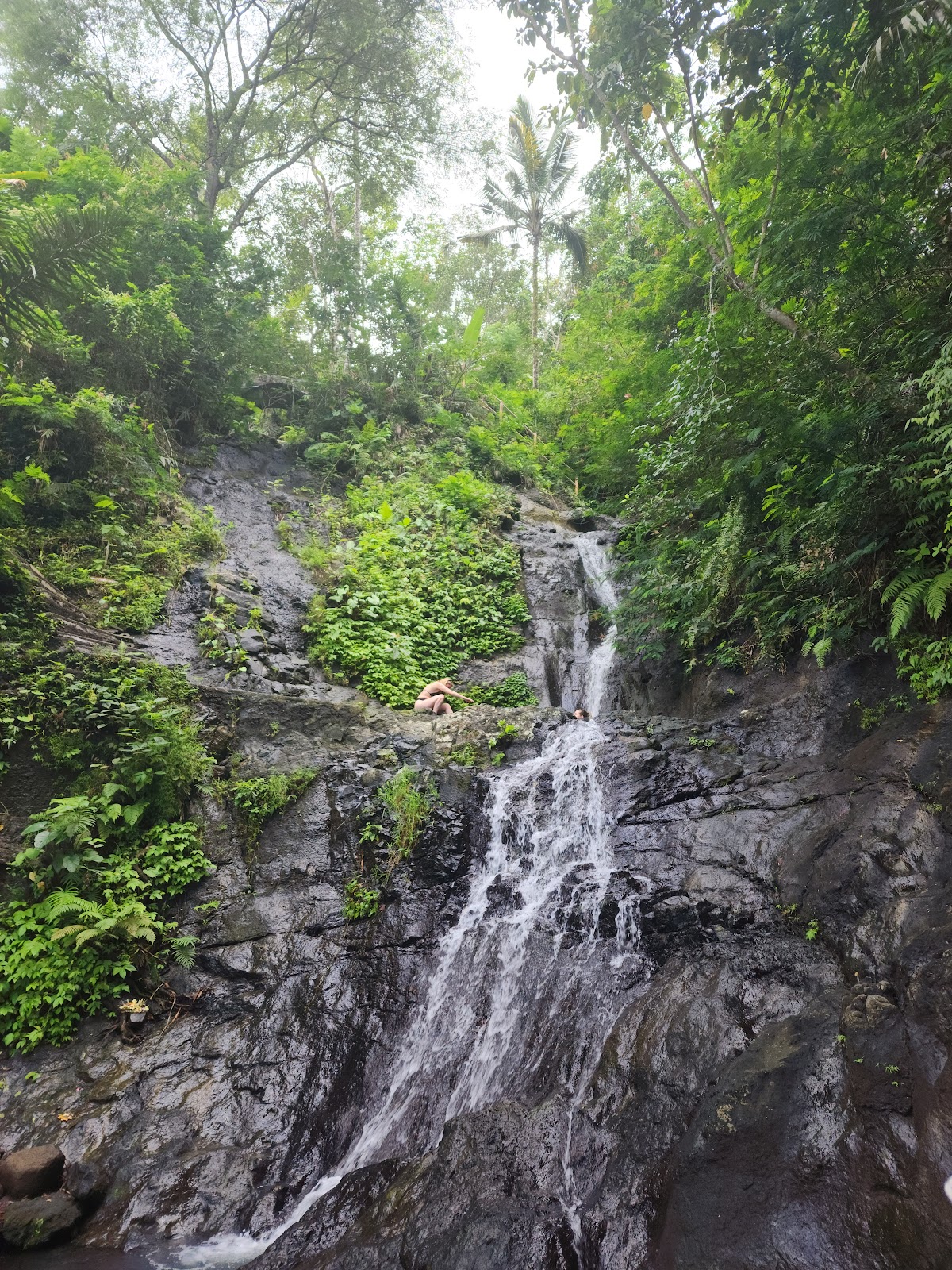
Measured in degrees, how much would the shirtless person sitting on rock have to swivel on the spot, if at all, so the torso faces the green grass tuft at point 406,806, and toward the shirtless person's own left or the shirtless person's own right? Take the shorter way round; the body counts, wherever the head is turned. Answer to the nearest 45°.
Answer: approximately 90° to the shirtless person's own right

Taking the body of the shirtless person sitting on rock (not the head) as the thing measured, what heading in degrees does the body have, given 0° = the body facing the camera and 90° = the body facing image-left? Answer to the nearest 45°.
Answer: approximately 270°

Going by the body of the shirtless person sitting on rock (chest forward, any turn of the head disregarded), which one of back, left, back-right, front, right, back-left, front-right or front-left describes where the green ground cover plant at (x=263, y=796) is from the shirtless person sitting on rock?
back-right

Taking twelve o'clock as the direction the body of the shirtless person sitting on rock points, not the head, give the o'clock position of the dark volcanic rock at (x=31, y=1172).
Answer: The dark volcanic rock is roughly at 4 o'clock from the shirtless person sitting on rock.

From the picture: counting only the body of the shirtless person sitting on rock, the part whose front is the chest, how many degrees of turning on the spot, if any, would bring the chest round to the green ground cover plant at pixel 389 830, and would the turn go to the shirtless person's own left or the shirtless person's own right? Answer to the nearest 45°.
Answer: approximately 90° to the shirtless person's own right

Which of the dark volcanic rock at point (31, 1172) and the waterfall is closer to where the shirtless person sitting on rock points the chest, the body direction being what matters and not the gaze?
the waterfall

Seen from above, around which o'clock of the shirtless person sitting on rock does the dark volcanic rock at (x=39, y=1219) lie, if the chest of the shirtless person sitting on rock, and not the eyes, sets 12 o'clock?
The dark volcanic rock is roughly at 4 o'clock from the shirtless person sitting on rock.

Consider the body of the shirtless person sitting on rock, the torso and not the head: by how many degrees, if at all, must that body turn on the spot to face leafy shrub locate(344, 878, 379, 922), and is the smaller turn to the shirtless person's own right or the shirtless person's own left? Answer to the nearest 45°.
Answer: approximately 90° to the shirtless person's own right

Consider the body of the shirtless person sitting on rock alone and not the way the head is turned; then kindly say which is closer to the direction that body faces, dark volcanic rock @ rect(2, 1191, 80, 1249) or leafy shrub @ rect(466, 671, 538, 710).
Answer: the leafy shrub

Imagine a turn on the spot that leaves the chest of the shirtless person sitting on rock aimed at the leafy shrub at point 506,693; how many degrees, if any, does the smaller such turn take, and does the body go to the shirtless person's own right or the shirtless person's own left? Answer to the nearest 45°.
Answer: approximately 45° to the shirtless person's own left
